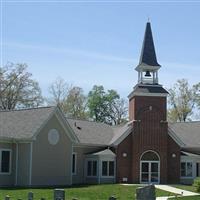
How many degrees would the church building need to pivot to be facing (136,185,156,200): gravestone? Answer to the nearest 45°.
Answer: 0° — it already faces it

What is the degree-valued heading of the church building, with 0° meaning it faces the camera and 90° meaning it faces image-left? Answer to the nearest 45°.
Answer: approximately 0°
